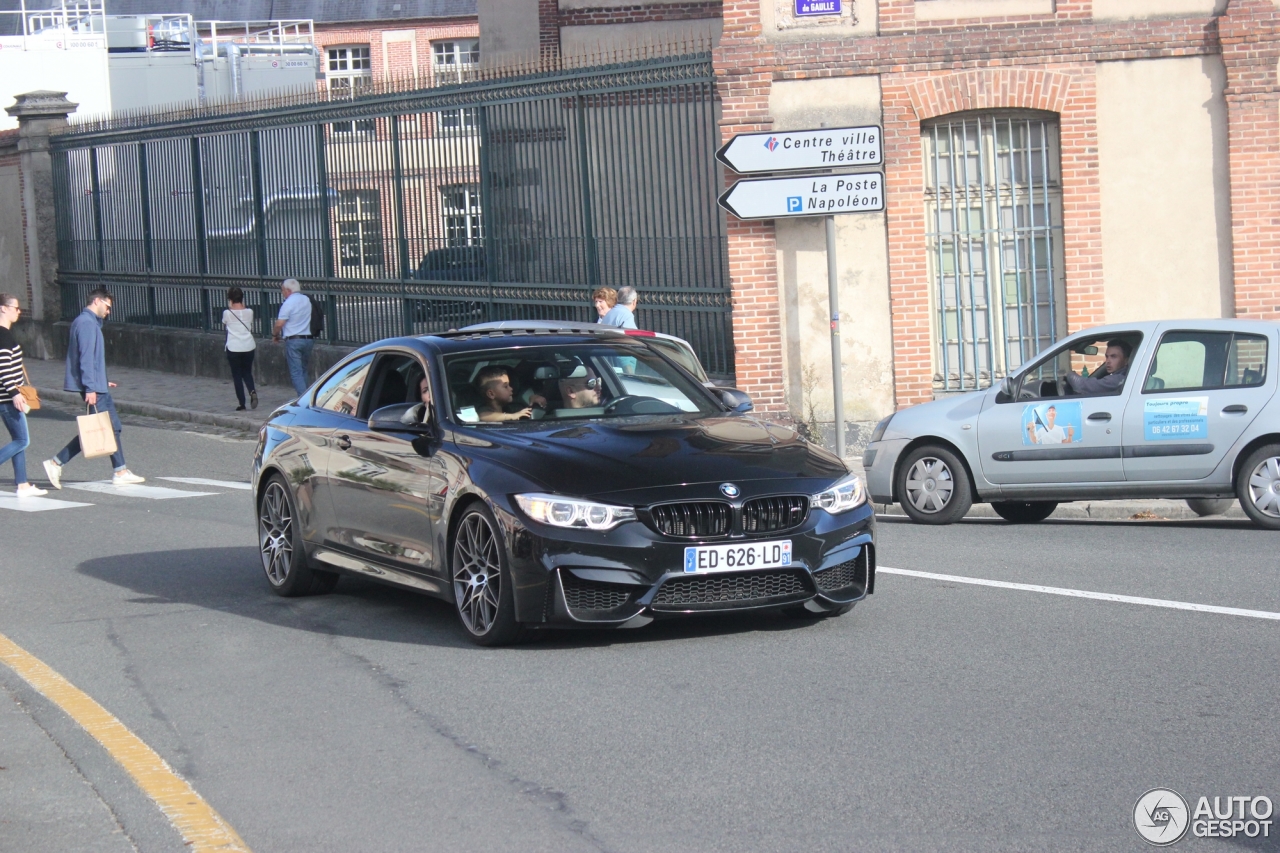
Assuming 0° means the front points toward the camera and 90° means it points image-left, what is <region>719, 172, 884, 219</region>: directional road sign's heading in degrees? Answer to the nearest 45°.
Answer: approximately 0°

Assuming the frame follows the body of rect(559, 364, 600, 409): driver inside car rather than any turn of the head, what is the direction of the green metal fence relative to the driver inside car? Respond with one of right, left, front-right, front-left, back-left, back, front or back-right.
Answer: back-left

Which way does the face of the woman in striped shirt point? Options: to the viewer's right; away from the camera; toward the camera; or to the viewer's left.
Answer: to the viewer's right

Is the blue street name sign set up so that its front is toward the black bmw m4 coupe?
yes
